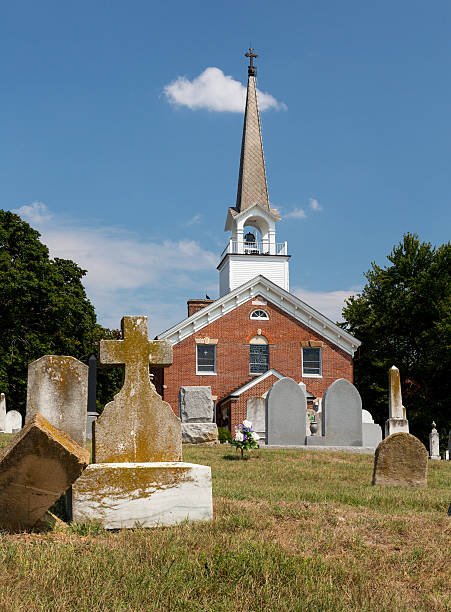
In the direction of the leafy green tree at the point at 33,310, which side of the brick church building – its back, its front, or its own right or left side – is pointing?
right

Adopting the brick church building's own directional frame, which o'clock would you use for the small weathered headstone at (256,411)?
The small weathered headstone is roughly at 12 o'clock from the brick church building.

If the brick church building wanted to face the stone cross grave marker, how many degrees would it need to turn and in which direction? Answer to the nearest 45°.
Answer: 0° — it already faces it

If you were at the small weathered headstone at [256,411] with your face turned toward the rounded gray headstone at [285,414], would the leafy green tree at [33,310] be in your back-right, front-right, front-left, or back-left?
back-right

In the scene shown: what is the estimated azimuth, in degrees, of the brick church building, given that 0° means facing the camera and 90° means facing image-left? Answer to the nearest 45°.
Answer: approximately 0°

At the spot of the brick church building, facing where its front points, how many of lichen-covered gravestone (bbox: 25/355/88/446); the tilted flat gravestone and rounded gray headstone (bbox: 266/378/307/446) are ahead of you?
3

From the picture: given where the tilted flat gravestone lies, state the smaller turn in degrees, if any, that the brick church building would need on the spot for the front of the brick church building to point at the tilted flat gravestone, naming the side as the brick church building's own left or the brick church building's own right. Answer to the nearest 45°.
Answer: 0° — it already faces it

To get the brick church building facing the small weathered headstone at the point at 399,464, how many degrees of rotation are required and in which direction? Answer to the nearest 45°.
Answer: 0° — it already faces it
